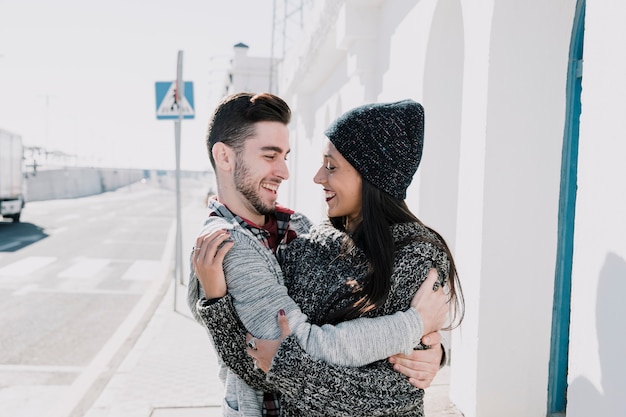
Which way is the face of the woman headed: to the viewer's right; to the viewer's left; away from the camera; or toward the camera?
to the viewer's left

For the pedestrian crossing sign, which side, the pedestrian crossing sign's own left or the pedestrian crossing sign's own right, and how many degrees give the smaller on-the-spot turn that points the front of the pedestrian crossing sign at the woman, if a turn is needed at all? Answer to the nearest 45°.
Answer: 0° — it already faces them

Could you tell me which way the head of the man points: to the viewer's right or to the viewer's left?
to the viewer's right

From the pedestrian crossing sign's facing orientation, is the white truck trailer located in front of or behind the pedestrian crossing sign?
behind

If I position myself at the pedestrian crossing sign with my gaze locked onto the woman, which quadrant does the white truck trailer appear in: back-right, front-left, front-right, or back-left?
back-right

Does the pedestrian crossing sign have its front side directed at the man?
yes

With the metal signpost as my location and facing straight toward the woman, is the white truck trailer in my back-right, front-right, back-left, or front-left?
back-right

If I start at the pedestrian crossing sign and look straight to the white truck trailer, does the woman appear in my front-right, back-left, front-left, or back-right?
back-left

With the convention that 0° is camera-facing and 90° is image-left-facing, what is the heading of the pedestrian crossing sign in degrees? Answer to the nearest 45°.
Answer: approximately 0°
